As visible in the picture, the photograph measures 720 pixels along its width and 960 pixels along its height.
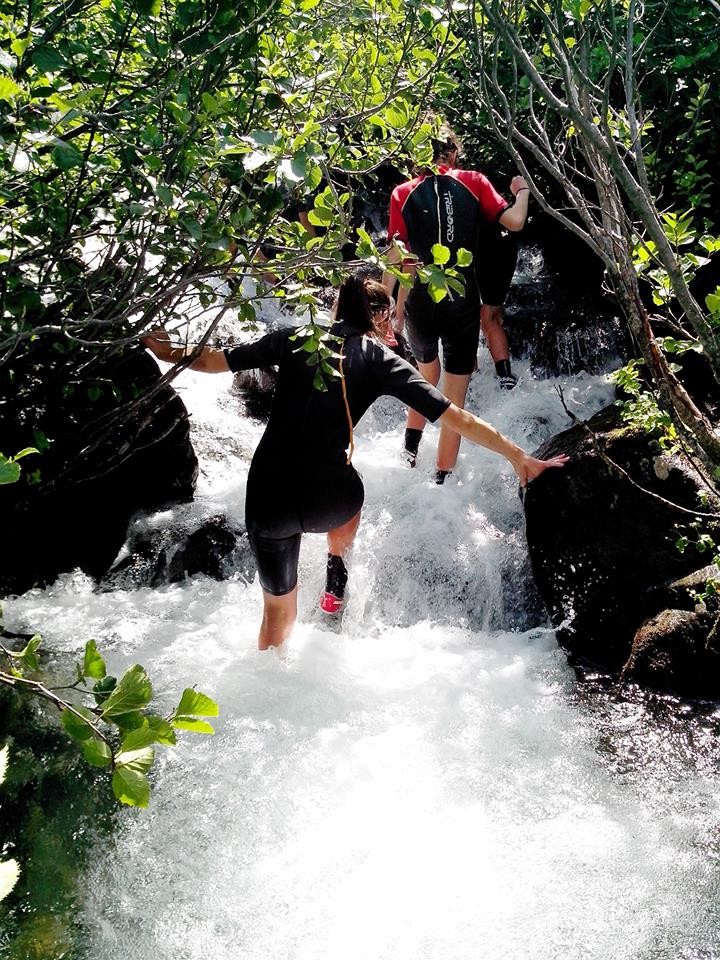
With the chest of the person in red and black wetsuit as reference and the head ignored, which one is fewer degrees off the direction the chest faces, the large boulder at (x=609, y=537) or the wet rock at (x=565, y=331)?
the wet rock

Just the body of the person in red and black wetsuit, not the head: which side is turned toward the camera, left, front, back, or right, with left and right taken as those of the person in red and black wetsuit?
back

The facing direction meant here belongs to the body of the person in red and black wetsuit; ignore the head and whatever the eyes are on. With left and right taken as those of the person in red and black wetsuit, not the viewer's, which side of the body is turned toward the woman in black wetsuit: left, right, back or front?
back

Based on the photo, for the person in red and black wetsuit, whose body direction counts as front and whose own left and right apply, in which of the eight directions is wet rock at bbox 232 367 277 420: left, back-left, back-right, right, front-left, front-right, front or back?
front-left

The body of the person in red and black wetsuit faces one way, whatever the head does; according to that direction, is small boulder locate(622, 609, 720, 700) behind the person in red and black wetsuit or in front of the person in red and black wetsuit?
behind

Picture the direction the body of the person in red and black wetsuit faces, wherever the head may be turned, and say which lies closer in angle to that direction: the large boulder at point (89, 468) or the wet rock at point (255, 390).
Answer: the wet rock

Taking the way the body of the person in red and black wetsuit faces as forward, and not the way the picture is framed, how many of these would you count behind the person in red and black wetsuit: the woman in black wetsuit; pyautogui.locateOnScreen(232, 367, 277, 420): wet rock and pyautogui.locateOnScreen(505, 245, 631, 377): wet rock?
1

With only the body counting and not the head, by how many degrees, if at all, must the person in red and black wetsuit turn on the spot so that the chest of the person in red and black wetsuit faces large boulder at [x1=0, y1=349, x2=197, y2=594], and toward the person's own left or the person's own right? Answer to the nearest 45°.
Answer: approximately 90° to the person's own left

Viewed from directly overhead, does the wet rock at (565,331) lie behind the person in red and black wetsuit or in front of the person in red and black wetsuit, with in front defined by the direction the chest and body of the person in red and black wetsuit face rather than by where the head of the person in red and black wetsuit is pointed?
in front

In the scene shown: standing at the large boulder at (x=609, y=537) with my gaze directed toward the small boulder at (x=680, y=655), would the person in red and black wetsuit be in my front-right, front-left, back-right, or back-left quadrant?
back-right
